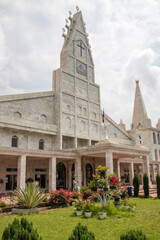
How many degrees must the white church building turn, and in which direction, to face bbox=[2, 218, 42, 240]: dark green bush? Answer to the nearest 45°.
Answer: approximately 45° to its right

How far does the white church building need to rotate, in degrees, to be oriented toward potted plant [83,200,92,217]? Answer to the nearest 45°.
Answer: approximately 45° to its right

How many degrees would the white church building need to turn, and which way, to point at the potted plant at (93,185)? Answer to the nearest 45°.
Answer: approximately 45° to its right

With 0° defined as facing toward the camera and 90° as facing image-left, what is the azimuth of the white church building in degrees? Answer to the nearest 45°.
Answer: approximately 315°

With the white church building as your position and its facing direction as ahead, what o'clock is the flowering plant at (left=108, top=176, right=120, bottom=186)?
The flowering plant is roughly at 1 o'clock from the white church building.

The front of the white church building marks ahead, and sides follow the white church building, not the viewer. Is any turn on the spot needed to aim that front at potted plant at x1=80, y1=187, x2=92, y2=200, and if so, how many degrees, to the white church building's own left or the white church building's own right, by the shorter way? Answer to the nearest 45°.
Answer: approximately 45° to the white church building's own right

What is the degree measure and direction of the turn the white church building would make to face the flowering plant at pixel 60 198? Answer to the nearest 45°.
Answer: approximately 45° to its right
